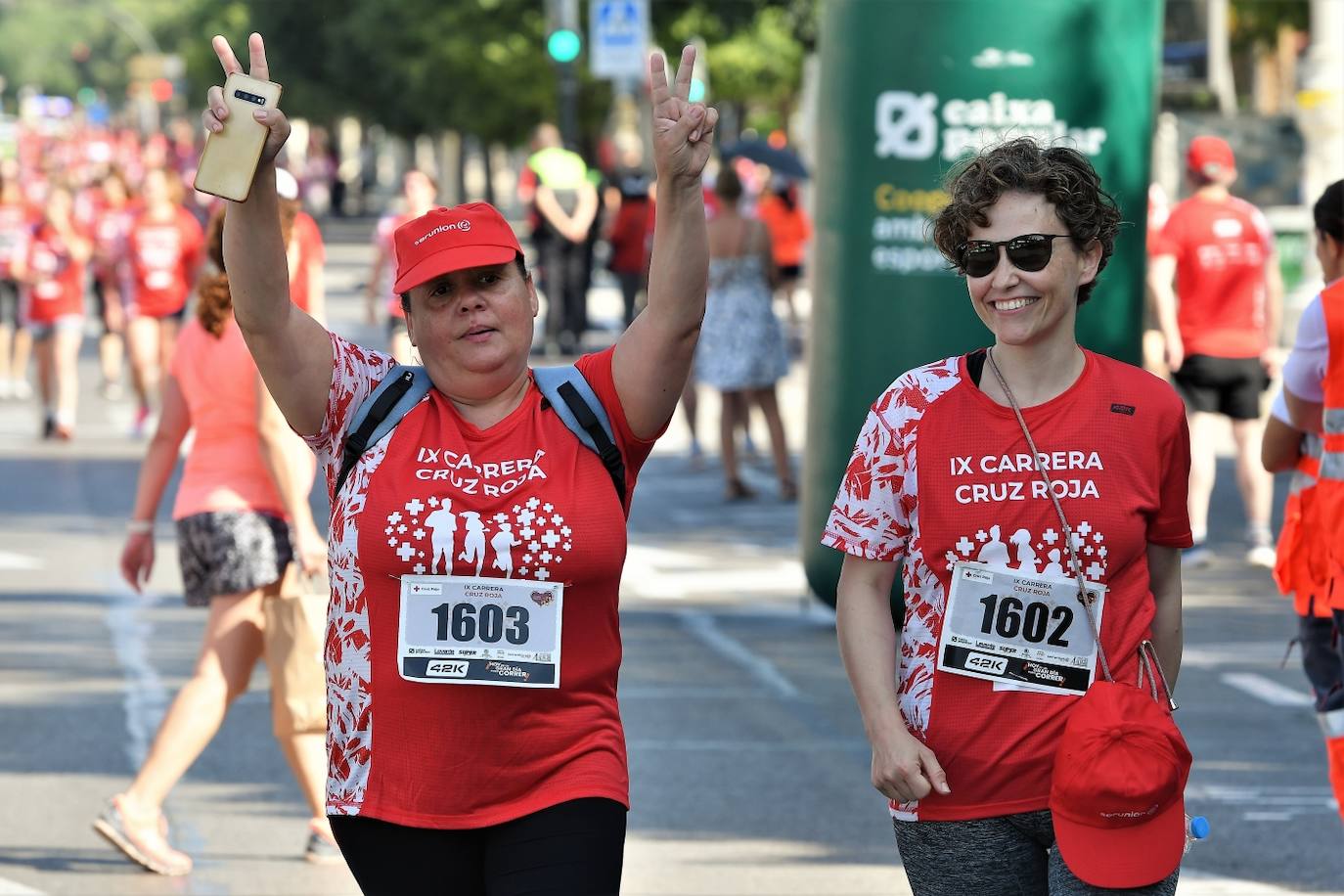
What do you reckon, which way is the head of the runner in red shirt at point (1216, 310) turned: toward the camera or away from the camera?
away from the camera

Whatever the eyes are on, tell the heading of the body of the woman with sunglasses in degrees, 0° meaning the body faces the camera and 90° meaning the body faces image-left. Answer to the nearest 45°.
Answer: approximately 0°

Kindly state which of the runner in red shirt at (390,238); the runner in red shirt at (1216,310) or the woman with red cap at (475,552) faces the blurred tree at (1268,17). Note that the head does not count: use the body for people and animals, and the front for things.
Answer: the runner in red shirt at (1216,310)

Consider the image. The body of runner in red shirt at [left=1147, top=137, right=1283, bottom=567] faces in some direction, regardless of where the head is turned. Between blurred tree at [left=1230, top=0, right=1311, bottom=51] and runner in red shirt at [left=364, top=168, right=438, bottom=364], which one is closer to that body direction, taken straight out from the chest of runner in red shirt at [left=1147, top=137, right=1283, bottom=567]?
the blurred tree

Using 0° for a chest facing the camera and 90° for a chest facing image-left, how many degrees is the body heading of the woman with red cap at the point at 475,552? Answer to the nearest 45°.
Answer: approximately 0°

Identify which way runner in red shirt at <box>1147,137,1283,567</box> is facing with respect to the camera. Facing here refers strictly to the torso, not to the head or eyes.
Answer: away from the camera
